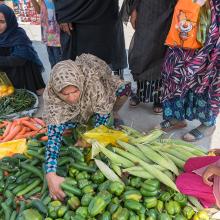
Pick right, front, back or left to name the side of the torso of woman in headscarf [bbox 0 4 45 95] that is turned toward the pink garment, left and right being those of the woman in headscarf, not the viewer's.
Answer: left

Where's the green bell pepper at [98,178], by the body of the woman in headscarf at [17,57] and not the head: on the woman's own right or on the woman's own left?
on the woman's own left

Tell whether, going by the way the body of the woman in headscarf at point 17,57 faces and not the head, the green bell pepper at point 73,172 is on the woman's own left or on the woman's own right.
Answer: on the woman's own left

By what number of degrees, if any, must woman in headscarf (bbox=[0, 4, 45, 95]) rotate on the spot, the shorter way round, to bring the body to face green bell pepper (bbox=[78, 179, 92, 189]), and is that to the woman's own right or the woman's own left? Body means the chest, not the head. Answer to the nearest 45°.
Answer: approximately 45° to the woman's own left

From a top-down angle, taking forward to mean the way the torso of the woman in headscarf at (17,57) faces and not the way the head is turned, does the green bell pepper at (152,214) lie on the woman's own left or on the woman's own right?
on the woman's own left

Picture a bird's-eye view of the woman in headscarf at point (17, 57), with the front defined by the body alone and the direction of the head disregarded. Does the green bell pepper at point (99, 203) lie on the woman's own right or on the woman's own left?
on the woman's own left

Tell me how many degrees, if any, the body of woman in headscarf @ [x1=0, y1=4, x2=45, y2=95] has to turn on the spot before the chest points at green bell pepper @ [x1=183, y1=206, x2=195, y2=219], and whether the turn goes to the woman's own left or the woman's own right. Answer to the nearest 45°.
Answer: approximately 45° to the woman's own left

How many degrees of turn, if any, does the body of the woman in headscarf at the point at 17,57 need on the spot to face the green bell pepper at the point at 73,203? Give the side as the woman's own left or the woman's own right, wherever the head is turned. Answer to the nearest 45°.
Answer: approximately 45° to the woman's own left

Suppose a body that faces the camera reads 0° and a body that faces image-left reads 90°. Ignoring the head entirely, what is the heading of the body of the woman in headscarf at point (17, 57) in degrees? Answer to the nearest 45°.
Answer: approximately 45°
